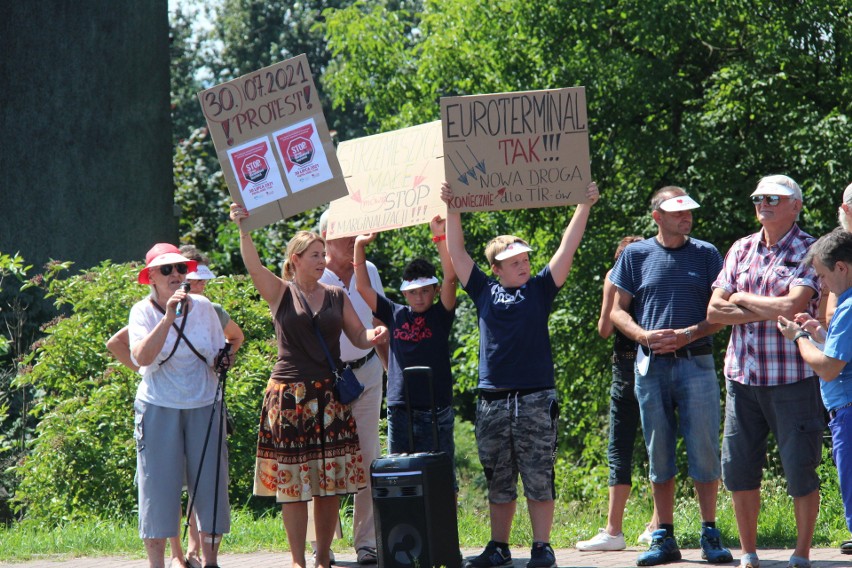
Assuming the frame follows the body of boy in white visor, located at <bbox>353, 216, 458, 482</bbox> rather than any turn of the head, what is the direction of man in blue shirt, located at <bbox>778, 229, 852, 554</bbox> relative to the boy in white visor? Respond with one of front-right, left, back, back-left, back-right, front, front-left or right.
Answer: front-left

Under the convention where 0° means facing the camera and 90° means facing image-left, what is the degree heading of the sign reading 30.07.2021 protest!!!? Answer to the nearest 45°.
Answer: approximately 0°

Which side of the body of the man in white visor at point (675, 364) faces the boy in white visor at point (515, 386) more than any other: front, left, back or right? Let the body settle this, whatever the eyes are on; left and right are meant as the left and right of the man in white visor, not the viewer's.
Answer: right

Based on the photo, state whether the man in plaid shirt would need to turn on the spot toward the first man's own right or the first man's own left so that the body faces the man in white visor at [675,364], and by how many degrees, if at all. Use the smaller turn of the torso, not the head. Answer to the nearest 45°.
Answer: approximately 90° to the first man's own right

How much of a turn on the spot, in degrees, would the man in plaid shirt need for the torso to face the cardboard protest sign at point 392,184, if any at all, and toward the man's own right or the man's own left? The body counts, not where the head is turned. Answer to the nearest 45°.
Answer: approximately 45° to the man's own right

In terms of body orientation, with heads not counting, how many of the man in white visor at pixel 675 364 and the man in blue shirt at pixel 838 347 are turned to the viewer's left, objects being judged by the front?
1

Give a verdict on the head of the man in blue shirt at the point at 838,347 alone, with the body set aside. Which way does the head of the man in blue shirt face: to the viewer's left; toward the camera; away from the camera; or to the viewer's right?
to the viewer's left

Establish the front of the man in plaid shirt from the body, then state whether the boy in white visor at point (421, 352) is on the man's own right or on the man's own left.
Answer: on the man's own right

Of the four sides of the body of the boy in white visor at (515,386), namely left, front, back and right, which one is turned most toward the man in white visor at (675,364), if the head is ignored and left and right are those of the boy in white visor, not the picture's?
left

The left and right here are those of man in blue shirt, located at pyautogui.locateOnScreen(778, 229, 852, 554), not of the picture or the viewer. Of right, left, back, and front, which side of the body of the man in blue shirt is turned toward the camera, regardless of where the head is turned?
left

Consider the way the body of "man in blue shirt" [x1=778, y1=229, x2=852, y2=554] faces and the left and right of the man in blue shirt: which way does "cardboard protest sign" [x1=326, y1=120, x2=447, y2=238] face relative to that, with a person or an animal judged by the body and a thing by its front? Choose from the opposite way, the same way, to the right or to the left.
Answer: to the left
